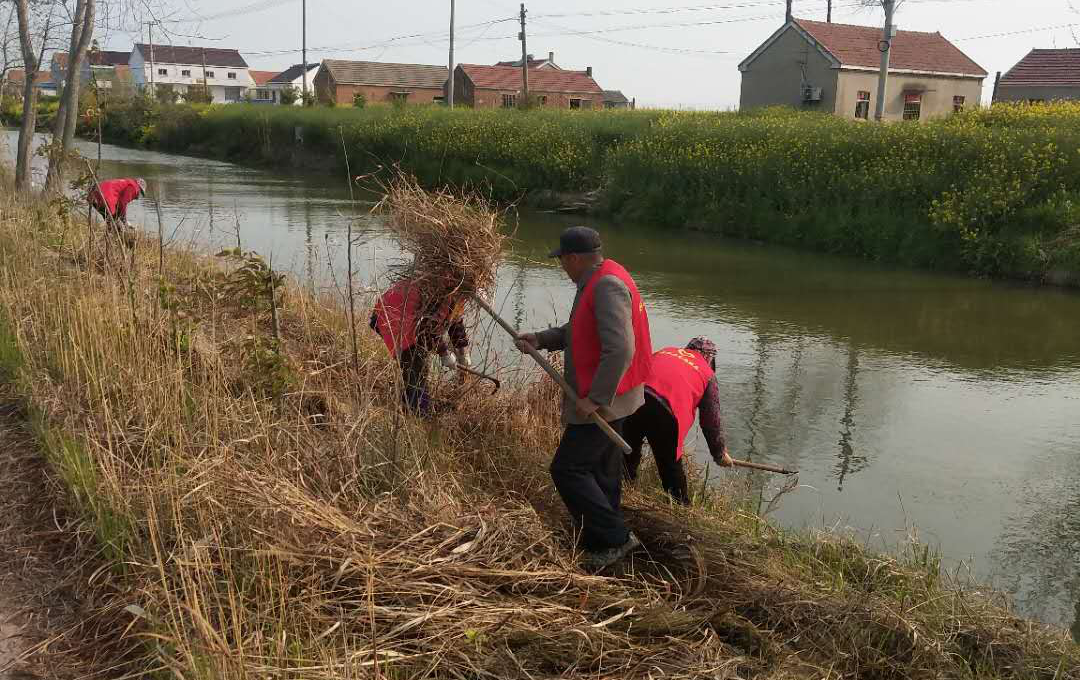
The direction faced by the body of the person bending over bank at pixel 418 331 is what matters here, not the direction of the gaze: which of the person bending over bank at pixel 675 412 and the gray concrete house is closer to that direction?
the person bending over bank

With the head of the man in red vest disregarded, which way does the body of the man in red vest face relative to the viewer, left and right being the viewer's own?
facing to the left of the viewer

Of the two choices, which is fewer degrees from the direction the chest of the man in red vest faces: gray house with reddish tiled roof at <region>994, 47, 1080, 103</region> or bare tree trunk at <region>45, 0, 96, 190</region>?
the bare tree trunk

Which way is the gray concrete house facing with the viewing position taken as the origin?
facing the viewer and to the right of the viewer

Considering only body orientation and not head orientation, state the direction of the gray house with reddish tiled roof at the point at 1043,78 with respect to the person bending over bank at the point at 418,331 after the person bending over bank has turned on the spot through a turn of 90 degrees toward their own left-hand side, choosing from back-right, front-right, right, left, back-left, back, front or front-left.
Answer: front-right

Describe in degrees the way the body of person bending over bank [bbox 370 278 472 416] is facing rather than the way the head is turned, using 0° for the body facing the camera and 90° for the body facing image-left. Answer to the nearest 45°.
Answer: approximately 270°

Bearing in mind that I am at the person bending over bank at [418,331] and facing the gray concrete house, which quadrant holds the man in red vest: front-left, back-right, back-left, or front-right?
back-right

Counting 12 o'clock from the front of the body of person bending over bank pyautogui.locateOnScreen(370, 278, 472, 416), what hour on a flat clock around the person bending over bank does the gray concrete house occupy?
The gray concrete house is roughly at 10 o'clock from the person bending over bank.

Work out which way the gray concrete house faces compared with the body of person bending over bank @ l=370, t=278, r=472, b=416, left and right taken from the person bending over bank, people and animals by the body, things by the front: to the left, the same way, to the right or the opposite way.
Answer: to the right

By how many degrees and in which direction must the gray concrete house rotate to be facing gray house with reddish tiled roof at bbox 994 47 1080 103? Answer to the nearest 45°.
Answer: approximately 45° to its left

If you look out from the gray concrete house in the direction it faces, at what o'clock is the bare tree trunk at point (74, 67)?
The bare tree trunk is roughly at 2 o'clock from the gray concrete house.

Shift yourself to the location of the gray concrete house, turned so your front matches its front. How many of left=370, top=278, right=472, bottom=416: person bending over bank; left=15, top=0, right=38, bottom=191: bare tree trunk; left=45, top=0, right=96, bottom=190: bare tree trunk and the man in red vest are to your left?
0

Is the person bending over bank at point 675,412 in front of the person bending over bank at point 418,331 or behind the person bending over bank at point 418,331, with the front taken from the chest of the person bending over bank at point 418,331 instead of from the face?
in front

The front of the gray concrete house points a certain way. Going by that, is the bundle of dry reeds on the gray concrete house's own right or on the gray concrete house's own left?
on the gray concrete house's own right
